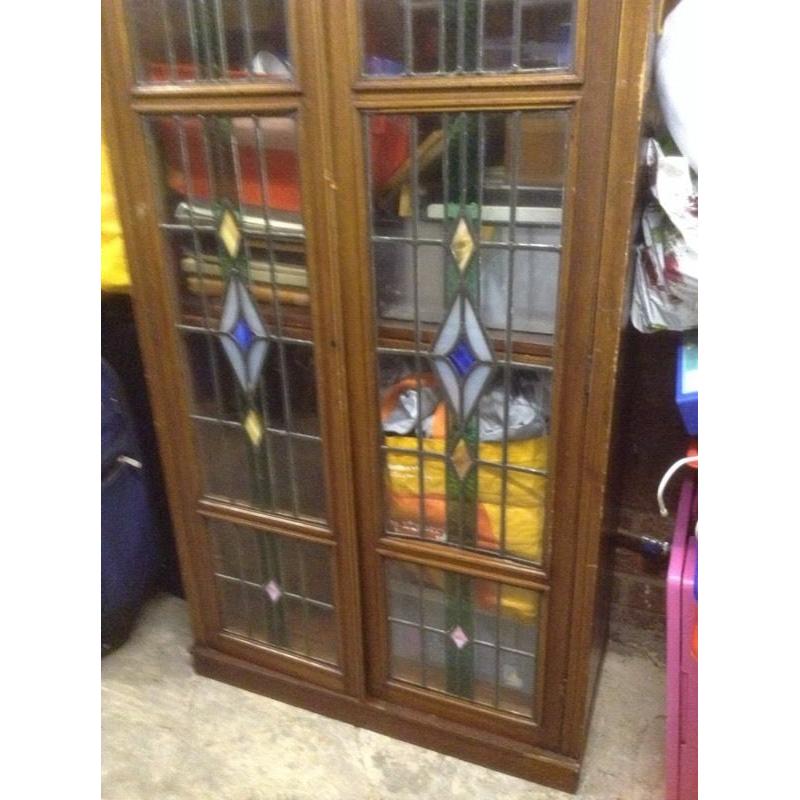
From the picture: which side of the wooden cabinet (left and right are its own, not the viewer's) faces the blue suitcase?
right

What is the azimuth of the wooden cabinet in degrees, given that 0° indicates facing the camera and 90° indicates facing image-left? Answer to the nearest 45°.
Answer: approximately 45°
